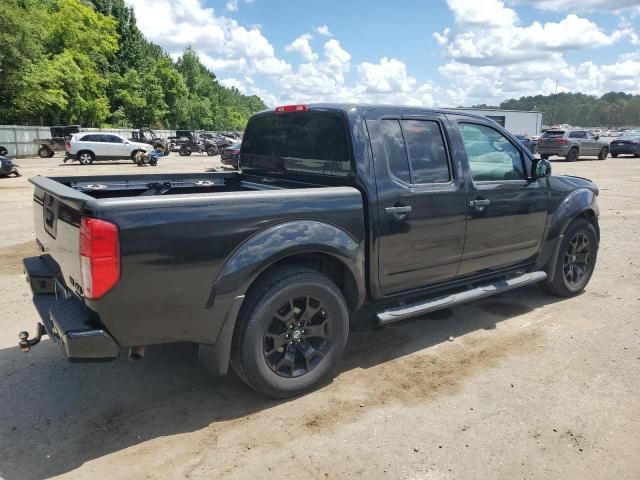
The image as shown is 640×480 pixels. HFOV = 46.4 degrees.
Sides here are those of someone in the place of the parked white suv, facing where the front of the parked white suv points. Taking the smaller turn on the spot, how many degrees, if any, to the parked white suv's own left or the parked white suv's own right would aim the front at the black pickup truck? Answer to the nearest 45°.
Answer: approximately 90° to the parked white suv's own right

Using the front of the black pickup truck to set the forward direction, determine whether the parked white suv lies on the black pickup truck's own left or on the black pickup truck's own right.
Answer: on the black pickup truck's own left

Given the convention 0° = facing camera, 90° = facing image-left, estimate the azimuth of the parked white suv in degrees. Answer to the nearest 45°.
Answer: approximately 270°

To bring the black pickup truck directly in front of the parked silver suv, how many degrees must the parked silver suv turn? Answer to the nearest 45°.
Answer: approximately 135° to its right

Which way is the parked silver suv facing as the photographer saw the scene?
facing away from the viewer and to the right of the viewer

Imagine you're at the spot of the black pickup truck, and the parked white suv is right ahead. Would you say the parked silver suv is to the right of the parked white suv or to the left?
right

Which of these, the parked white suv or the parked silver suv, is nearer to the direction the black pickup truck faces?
the parked silver suv

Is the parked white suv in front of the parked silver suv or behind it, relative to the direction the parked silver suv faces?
behind

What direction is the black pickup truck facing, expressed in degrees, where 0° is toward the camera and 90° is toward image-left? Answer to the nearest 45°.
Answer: approximately 225°
